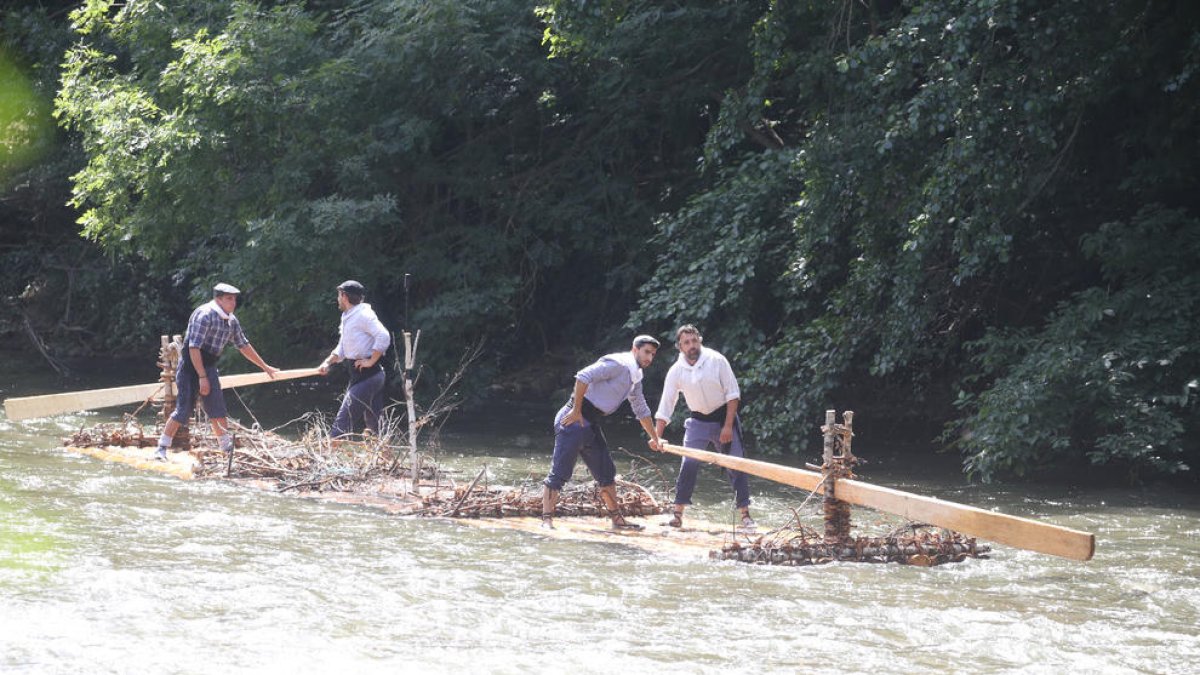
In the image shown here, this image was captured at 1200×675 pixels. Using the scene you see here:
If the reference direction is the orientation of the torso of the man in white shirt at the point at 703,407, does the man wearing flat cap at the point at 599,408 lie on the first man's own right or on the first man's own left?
on the first man's own right

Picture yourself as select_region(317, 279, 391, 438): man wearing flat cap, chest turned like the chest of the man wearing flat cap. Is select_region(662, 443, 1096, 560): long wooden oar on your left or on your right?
on your left

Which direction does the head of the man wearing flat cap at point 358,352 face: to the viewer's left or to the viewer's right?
to the viewer's left

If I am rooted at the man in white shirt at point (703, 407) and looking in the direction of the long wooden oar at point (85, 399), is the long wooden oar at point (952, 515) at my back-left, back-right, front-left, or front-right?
back-left

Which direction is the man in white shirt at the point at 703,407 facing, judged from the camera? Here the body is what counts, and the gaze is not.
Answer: toward the camera

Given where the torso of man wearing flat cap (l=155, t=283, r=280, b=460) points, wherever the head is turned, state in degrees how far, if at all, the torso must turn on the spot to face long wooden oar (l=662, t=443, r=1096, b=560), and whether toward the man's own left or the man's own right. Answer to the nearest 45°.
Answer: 0° — they already face it

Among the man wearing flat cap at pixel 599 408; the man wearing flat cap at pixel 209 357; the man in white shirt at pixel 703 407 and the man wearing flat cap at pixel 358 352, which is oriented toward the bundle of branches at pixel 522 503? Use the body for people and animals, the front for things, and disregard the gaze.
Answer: the man wearing flat cap at pixel 209 357

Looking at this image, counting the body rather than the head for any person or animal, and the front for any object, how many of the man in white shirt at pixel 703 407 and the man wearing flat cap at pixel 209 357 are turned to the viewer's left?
0

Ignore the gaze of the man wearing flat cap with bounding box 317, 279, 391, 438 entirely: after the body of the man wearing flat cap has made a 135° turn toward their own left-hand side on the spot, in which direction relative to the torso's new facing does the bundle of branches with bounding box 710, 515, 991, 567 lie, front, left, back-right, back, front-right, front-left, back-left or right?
front

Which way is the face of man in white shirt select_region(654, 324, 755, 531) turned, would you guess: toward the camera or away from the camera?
toward the camera

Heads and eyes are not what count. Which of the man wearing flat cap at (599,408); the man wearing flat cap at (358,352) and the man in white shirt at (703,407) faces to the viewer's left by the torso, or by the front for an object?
the man wearing flat cap at (358,352)

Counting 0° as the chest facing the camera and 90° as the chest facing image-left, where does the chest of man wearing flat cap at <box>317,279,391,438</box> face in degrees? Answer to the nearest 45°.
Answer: approximately 90°

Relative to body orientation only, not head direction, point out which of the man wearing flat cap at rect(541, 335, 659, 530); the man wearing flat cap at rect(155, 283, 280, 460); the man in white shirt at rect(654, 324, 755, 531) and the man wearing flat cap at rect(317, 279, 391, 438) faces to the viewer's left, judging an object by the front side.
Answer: the man wearing flat cap at rect(317, 279, 391, 438)

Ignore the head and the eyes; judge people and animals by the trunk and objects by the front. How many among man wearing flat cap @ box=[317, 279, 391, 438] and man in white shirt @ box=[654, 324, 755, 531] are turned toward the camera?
1

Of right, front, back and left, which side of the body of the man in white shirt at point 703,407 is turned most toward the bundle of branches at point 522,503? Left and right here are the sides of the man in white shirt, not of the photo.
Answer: right

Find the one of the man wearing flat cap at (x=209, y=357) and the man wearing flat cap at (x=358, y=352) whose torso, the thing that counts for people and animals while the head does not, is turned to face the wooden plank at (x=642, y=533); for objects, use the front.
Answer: the man wearing flat cap at (x=209, y=357)

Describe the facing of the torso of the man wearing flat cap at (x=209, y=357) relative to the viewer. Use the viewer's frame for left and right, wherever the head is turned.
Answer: facing the viewer and to the right of the viewer

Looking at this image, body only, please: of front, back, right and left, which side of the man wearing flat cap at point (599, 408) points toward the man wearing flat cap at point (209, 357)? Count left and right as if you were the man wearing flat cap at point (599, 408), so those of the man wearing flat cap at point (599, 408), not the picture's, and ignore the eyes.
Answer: back

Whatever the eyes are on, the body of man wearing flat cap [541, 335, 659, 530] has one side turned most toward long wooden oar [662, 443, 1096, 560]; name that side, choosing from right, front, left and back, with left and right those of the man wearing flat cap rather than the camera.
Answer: front
